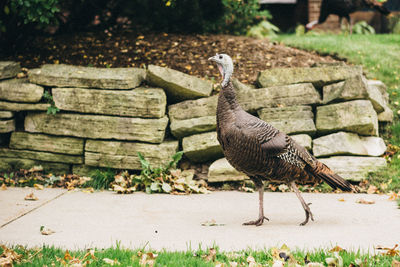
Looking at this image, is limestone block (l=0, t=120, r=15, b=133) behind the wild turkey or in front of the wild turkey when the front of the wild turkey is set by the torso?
in front

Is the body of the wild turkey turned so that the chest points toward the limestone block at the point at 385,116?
no

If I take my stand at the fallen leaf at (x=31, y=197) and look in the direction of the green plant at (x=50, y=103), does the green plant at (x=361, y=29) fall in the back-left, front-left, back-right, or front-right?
front-right

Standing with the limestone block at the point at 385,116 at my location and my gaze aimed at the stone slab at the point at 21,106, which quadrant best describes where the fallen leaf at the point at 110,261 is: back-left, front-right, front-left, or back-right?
front-left

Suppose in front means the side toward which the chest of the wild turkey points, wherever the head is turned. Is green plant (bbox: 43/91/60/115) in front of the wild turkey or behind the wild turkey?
in front

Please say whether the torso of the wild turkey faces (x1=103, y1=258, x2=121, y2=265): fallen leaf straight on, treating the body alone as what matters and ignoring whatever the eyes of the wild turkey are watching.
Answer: no

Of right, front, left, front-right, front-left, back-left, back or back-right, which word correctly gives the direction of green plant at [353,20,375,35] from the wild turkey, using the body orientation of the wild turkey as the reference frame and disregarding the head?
right

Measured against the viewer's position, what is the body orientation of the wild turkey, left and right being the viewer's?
facing to the left of the viewer

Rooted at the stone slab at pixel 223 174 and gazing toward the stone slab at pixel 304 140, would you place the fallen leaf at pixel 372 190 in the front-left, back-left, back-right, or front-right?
front-right

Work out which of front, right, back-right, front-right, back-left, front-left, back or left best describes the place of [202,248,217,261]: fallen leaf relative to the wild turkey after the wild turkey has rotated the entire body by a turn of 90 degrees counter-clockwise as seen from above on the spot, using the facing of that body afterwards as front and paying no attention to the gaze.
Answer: front

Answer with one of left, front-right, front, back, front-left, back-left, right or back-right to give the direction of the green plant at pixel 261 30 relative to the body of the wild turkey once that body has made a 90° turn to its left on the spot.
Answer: back
